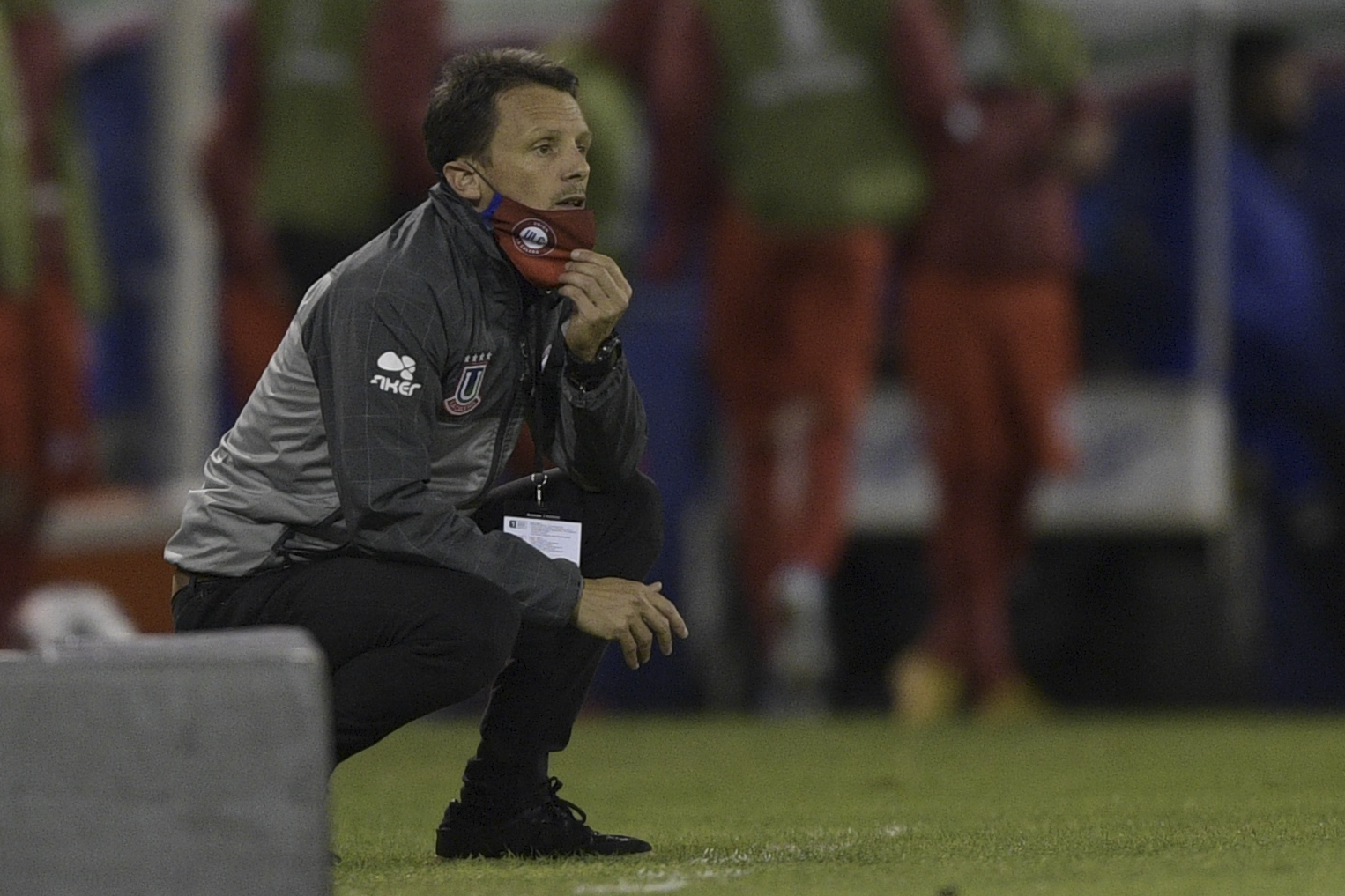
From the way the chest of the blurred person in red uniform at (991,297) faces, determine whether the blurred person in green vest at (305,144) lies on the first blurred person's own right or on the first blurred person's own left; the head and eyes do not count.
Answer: on the first blurred person's own right

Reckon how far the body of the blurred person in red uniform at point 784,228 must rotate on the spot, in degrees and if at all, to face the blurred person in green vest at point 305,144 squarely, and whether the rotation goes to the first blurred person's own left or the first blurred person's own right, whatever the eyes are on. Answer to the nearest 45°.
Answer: approximately 90° to the first blurred person's own right

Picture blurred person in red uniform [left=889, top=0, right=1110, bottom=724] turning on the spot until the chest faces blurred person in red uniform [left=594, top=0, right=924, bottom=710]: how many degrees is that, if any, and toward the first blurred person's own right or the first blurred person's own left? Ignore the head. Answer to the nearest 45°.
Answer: approximately 90° to the first blurred person's own right

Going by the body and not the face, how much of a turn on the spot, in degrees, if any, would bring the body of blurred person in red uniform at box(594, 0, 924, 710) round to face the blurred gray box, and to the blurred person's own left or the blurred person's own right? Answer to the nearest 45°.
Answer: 0° — they already face it

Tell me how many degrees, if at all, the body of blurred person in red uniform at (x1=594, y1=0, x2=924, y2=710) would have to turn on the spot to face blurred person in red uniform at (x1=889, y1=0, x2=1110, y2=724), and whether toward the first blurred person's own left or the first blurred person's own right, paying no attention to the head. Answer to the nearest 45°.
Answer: approximately 90° to the first blurred person's own left

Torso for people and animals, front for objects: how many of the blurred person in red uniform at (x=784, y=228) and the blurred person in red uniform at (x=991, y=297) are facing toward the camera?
2

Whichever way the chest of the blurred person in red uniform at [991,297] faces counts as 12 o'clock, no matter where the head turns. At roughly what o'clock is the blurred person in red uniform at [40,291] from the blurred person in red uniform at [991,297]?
the blurred person in red uniform at [40,291] is roughly at 3 o'clock from the blurred person in red uniform at [991,297].

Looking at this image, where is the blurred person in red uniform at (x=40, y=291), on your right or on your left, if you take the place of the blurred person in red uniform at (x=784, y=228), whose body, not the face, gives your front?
on your right
